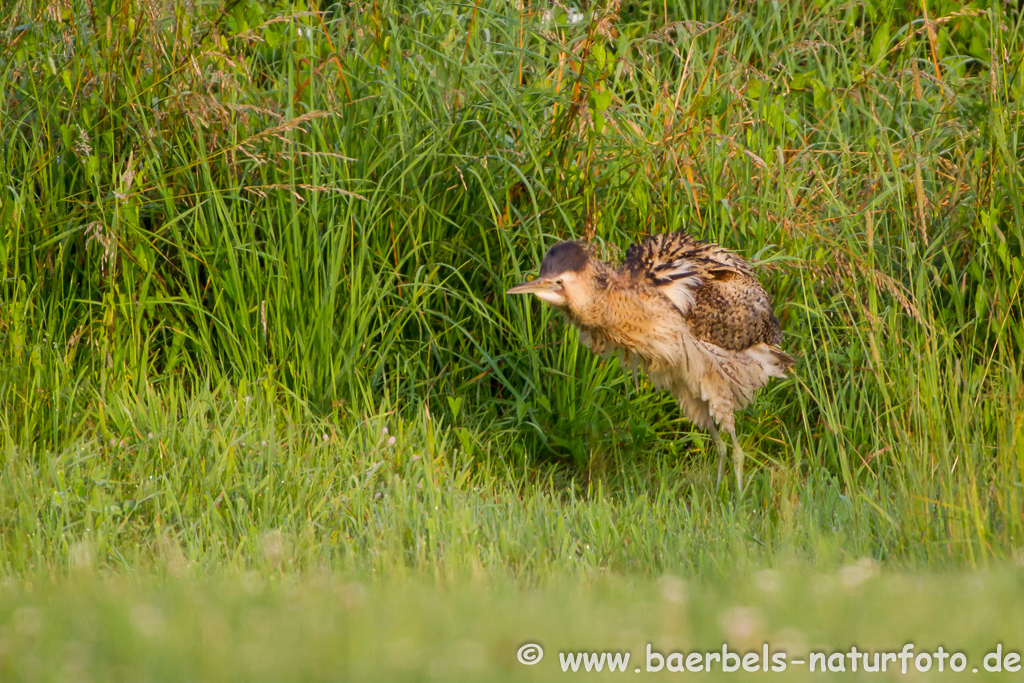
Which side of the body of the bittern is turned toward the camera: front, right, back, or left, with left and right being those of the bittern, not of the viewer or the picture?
left
